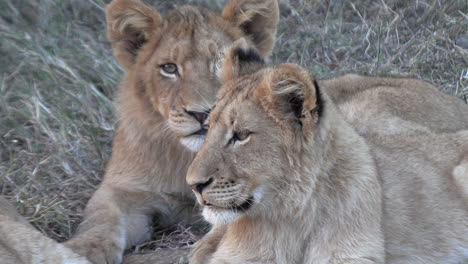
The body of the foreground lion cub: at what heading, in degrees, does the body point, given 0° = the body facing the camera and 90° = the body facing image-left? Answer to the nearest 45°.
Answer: approximately 45°
